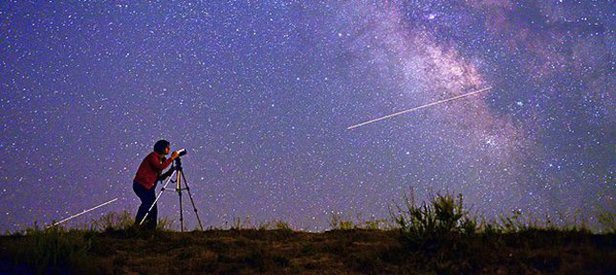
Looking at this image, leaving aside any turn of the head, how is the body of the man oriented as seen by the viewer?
to the viewer's right

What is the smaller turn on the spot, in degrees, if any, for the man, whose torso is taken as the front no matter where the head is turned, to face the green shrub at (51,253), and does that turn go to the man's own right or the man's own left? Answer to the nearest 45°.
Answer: approximately 135° to the man's own right
